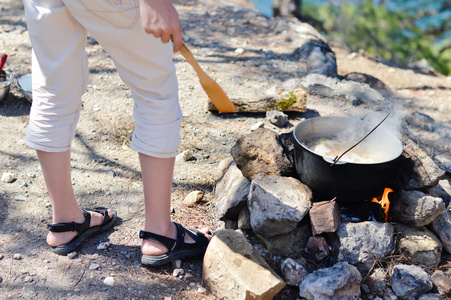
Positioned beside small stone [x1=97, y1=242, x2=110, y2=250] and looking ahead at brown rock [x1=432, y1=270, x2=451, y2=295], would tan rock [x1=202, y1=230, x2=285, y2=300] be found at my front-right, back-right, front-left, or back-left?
front-right

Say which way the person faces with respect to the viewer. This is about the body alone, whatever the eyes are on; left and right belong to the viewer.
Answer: facing away from the viewer and to the right of the viewer

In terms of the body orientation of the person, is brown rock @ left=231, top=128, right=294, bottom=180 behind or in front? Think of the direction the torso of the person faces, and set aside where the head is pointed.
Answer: in front

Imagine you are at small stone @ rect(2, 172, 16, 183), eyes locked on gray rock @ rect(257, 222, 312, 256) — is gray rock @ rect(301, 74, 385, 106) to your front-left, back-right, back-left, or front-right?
front-left

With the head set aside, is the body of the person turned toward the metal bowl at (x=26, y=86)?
no

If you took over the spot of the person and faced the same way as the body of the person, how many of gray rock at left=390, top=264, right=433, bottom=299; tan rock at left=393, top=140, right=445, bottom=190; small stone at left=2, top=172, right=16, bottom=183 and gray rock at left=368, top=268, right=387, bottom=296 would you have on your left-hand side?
1

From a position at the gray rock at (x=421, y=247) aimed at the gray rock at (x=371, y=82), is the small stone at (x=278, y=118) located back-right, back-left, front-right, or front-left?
front-left

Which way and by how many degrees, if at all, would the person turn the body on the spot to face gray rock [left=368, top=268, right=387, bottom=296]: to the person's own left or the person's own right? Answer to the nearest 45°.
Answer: approximately 45° to the person's own right

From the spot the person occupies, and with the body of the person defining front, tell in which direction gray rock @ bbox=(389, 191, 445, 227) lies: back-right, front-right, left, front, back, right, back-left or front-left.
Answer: front-right

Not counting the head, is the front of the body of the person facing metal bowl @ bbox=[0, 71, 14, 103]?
no

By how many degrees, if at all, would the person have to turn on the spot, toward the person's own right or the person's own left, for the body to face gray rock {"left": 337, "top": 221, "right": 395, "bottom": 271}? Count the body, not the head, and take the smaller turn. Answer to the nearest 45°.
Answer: approximately 45° to the person's own right

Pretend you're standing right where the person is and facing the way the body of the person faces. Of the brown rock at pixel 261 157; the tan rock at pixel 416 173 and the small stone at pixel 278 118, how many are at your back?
0

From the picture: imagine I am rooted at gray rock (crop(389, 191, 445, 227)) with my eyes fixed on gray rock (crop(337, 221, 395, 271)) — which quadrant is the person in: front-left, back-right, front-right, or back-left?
front-right

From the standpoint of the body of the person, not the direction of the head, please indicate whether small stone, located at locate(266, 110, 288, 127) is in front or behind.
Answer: in front
